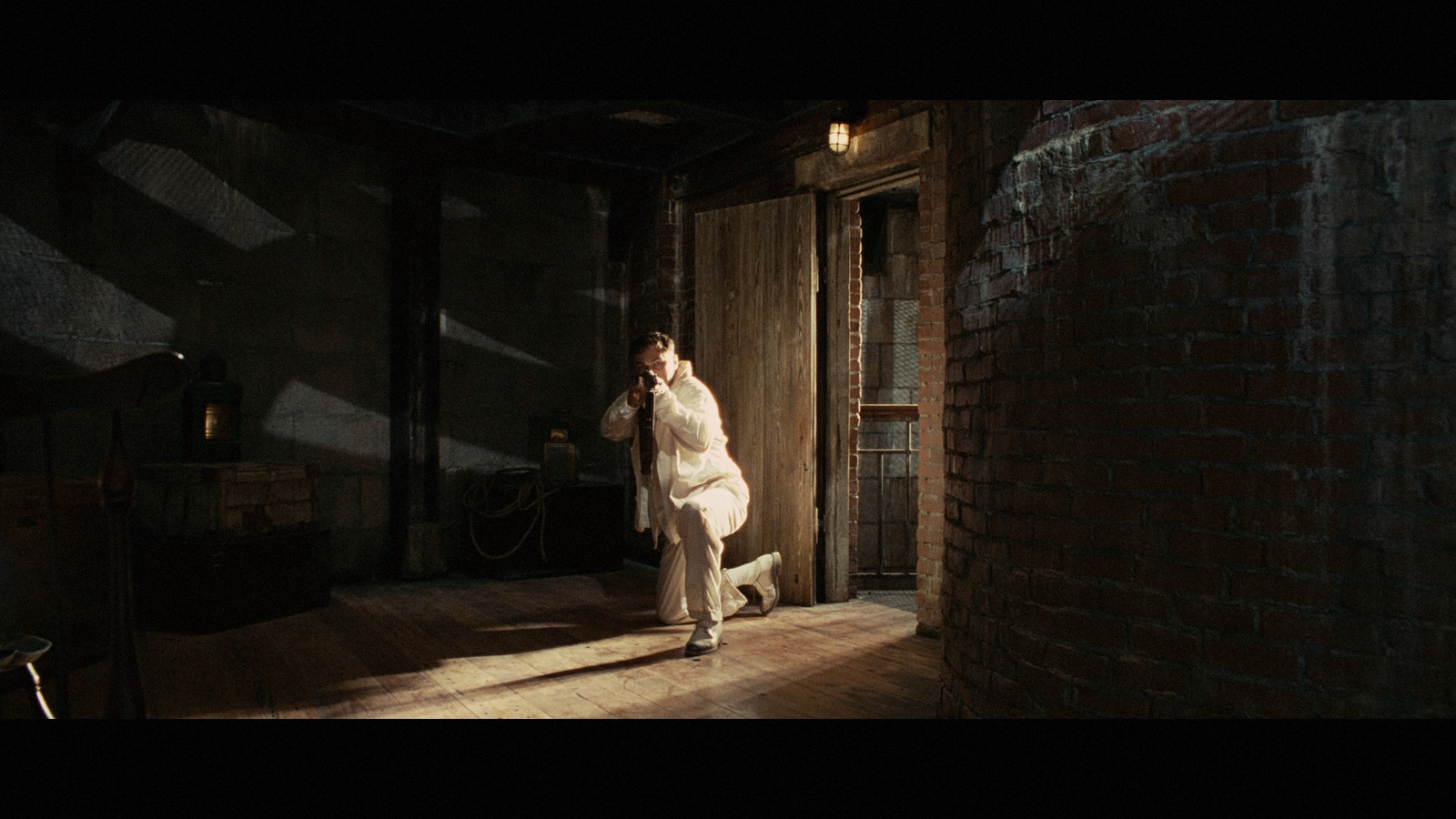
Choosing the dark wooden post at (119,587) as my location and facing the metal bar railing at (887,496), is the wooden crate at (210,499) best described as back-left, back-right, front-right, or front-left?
front-left

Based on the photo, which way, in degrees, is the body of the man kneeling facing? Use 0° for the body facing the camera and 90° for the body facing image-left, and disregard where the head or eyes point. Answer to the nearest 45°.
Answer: approximately 45°

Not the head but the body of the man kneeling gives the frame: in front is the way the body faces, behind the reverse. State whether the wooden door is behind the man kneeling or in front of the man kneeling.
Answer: behind

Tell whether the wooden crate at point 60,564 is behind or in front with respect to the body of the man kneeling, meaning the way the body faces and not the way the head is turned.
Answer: in front

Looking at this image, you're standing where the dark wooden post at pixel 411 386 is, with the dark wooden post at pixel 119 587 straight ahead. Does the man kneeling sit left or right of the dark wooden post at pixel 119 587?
left

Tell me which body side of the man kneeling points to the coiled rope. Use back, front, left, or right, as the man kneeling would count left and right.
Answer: right

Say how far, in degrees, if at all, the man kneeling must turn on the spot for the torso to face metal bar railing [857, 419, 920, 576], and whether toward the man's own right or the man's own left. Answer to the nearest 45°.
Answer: approximately 180°

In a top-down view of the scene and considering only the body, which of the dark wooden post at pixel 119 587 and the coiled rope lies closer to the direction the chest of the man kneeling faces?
the dark wooden post

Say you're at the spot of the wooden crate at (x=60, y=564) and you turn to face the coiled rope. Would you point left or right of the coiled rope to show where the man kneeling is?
right

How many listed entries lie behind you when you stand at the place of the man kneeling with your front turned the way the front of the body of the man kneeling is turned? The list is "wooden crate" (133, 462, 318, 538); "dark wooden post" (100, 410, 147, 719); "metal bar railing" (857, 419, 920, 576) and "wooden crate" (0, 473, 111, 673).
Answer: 1

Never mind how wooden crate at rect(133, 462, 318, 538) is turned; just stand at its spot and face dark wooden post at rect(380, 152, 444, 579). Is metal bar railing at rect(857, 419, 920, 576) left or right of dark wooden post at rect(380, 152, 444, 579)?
right

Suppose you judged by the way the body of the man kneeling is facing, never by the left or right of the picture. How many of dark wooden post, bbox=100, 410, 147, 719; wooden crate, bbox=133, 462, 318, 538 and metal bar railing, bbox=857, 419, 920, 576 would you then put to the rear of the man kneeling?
1

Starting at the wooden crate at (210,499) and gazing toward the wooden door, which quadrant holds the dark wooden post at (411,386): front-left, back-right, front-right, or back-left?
front-left

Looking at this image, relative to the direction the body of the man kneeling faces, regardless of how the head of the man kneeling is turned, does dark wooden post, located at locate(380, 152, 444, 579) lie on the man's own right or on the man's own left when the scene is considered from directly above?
on the man's own right

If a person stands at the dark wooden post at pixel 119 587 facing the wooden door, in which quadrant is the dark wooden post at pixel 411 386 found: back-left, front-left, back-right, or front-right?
front-left
